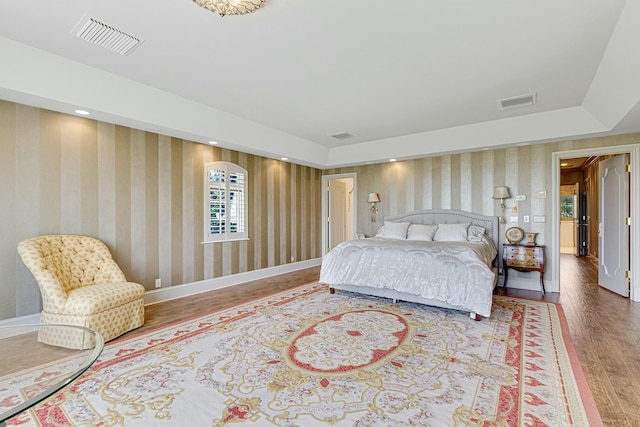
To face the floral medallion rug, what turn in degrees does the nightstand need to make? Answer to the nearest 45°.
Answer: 0° — it already faces it

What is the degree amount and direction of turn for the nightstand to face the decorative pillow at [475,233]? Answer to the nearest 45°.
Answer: approximately 90° to its right

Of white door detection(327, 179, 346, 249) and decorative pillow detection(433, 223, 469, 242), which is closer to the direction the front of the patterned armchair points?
the decorative pillow

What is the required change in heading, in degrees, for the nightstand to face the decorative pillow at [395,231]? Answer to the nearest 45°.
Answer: approximately 90° to its right

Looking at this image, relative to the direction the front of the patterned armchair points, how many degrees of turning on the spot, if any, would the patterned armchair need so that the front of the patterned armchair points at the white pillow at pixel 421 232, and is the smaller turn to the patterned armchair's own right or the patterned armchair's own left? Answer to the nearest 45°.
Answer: approximately 45° to the patterned armchair's own left

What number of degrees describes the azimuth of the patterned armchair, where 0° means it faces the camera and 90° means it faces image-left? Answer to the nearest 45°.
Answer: approximately 315°

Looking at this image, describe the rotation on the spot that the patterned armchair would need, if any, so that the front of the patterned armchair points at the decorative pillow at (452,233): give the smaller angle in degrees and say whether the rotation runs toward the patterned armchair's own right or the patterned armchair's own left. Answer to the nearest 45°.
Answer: approximately 45° to the patterned armchair's own left

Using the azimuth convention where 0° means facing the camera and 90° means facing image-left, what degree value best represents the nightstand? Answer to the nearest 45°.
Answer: approximately 0°
